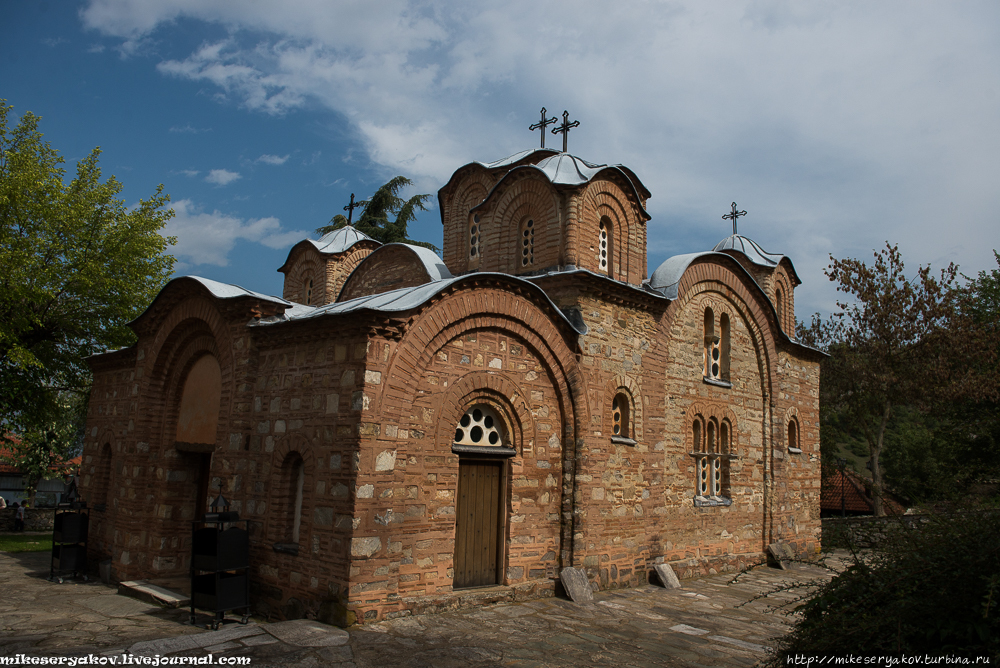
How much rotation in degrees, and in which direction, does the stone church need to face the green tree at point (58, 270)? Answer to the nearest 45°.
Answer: approximately 90° to its right

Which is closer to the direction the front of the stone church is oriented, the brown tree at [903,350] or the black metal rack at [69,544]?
the black metal rack

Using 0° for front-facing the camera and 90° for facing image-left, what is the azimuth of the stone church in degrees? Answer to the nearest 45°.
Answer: approximately 45°

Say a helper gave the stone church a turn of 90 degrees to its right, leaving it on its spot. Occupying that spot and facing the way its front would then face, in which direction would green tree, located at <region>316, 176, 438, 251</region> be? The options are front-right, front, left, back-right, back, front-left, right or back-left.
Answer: front-right

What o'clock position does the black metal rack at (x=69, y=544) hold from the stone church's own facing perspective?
The black metal rack is roughly at 2 o'clock from the stone church.

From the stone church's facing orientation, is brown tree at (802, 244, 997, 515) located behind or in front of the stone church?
behind
